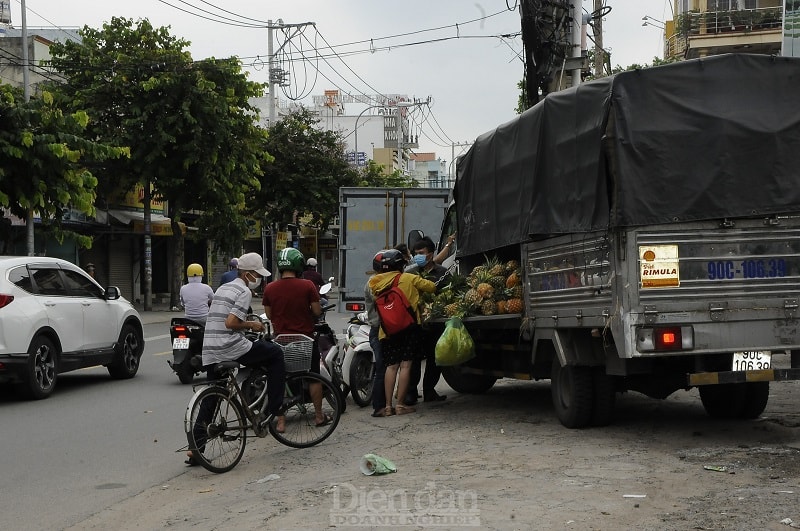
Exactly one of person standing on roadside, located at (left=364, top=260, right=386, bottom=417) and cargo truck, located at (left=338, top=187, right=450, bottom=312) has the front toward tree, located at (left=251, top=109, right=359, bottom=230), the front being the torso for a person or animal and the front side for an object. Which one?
the cargo truck

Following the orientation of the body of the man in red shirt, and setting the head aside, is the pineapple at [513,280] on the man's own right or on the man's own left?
on the man's own right

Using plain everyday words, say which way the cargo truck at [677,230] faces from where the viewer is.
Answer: facing away from the viewer and to the left of the viewer

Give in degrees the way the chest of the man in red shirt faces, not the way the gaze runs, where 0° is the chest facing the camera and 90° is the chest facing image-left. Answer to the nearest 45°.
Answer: approximately 180°

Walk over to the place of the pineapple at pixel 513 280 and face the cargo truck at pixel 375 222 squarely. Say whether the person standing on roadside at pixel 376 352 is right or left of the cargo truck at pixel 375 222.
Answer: left

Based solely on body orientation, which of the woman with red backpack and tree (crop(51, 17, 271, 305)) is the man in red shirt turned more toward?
the tree

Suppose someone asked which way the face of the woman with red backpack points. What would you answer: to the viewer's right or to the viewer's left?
to the viewer's right

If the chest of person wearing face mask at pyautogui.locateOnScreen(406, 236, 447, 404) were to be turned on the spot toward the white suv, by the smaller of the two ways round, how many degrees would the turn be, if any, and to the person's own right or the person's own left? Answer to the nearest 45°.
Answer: approximately 45° to the person's own right
